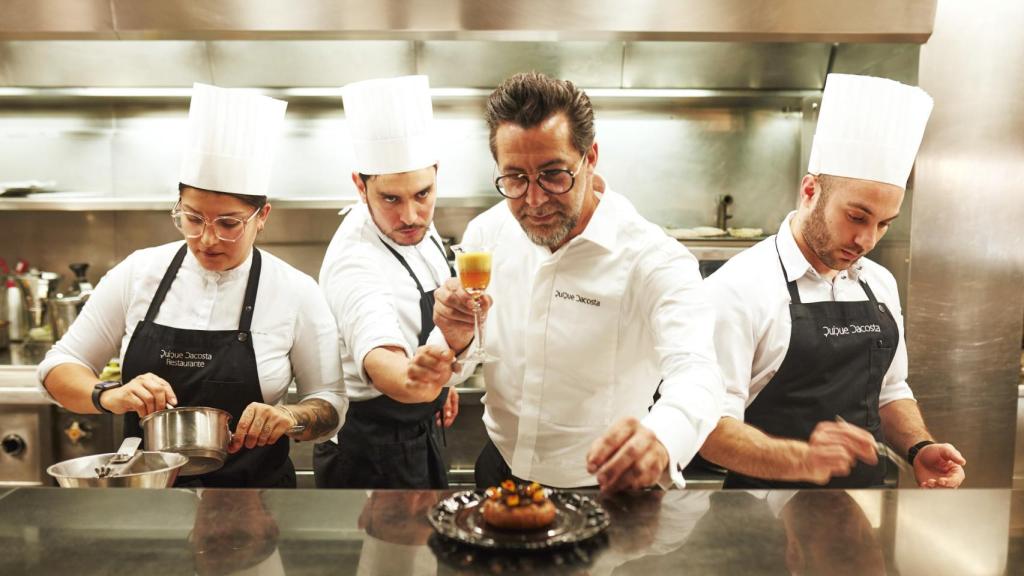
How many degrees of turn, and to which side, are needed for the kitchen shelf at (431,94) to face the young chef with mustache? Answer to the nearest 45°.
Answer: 0° — it already faces them

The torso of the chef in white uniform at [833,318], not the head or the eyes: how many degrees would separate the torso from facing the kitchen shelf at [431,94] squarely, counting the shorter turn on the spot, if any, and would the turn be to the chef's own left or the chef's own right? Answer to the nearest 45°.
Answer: approximately 180°

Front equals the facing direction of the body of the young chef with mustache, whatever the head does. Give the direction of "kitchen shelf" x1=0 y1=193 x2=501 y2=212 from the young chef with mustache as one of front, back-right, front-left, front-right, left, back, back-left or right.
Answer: back

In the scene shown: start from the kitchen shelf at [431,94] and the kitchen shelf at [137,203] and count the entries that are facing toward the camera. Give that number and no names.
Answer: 2

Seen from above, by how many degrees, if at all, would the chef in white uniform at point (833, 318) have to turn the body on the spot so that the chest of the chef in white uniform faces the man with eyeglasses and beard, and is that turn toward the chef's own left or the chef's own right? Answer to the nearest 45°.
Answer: approximately 90° to the chef's own right

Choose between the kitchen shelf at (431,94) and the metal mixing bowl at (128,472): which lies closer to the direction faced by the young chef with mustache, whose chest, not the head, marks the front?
the metal mixing bowl

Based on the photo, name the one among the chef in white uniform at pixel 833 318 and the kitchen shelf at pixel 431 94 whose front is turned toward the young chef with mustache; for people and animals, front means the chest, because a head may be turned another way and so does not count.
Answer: the kitchen shelf

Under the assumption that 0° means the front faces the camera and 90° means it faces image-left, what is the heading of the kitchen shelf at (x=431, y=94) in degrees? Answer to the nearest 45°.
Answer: approximately 0°

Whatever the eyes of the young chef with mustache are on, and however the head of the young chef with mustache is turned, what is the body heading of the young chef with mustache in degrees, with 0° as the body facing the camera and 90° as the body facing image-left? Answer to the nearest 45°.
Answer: approximately 315°
